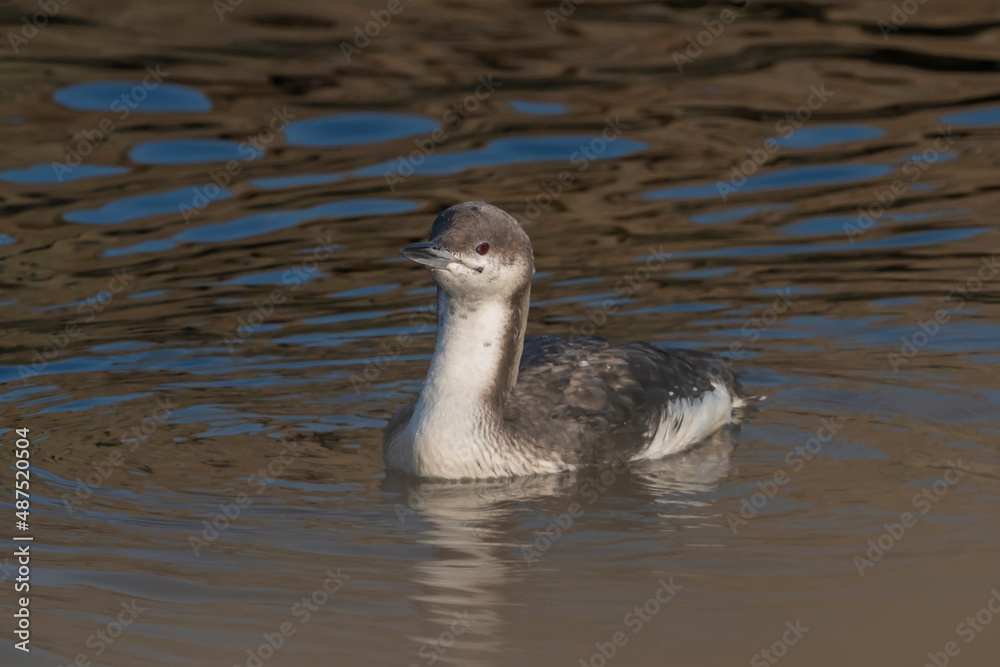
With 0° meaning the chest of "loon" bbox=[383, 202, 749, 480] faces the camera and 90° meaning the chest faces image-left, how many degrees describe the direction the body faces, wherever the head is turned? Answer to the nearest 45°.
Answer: approximately 45°
